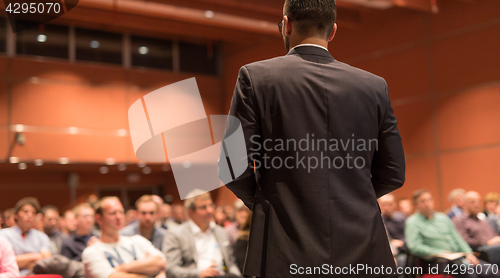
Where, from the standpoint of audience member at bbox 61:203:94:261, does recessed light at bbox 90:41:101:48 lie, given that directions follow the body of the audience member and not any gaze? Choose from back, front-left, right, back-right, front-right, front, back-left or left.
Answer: back-left

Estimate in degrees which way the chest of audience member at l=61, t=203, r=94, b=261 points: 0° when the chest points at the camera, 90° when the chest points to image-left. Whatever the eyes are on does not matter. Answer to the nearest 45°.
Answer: approximately 315°

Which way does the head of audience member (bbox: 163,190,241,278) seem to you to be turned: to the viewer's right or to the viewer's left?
to the viewer's right

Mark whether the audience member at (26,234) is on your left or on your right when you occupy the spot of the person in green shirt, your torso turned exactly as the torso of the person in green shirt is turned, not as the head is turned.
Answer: on your right

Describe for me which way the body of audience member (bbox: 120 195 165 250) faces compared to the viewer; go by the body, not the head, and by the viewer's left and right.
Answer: facing the viewer

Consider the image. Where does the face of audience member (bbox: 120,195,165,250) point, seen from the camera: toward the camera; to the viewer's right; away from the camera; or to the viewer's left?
toward the camera

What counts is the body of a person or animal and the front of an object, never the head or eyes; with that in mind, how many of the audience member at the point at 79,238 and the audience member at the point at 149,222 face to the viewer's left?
0

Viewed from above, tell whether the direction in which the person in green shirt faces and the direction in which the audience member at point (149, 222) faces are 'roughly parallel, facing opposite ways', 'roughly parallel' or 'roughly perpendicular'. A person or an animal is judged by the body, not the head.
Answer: roughly parallel

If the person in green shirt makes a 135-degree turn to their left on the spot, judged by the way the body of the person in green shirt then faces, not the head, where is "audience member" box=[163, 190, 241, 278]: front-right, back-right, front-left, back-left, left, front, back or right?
back-left

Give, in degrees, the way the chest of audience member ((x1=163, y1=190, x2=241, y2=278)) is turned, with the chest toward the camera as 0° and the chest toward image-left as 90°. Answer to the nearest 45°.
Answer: approximately 315°

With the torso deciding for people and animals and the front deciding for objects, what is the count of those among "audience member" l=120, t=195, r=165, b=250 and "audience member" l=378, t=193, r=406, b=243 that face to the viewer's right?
0

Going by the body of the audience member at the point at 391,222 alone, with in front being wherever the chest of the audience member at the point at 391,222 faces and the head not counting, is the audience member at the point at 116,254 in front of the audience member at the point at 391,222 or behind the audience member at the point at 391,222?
in front

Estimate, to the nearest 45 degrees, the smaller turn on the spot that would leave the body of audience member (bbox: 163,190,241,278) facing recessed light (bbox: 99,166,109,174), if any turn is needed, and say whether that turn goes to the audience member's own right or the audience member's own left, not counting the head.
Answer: approximately 135° to the audience member's own left
